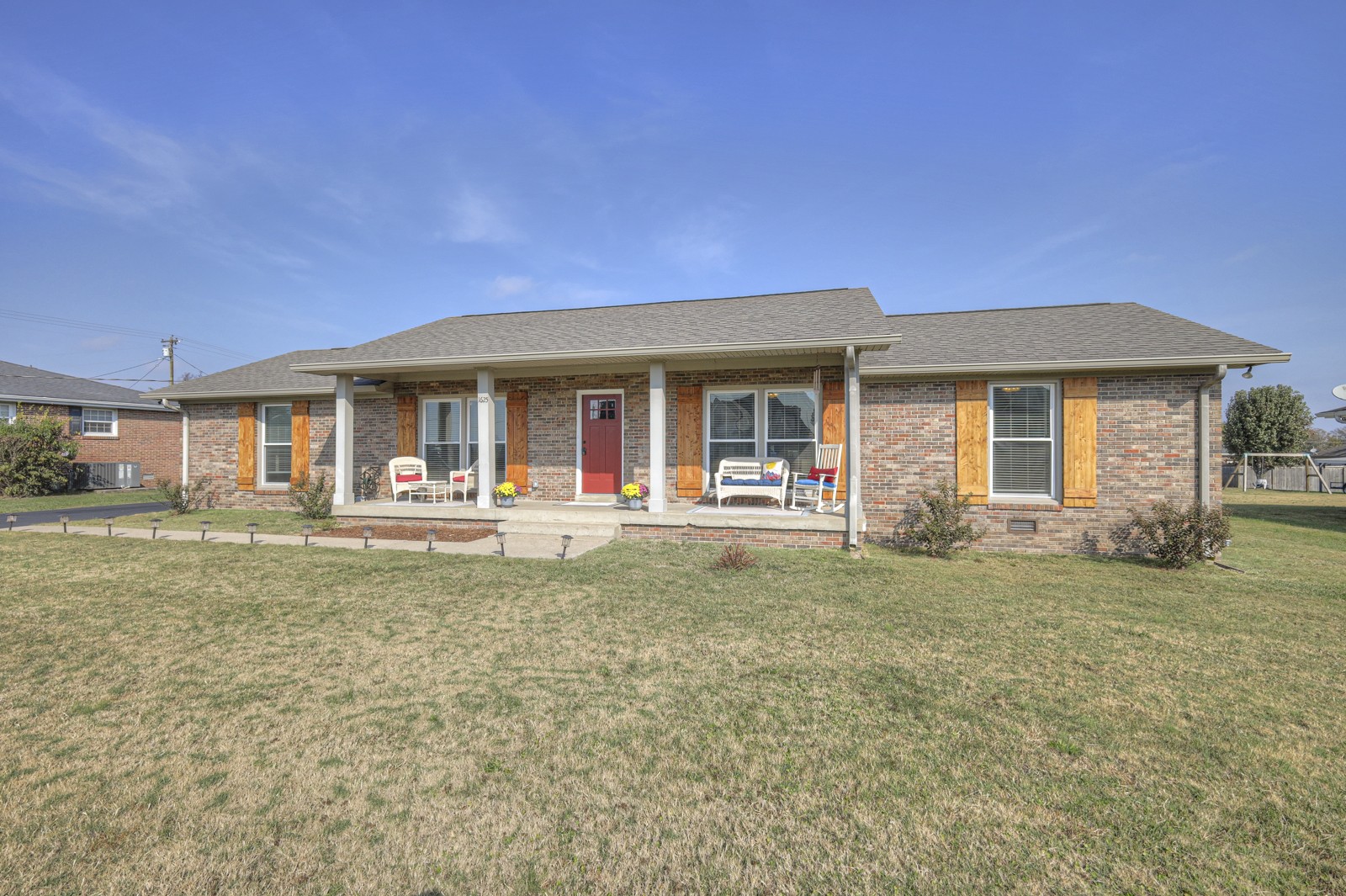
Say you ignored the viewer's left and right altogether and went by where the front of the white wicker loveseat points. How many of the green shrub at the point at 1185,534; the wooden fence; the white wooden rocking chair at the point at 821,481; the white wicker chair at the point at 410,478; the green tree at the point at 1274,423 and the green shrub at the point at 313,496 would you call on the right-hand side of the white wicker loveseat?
2

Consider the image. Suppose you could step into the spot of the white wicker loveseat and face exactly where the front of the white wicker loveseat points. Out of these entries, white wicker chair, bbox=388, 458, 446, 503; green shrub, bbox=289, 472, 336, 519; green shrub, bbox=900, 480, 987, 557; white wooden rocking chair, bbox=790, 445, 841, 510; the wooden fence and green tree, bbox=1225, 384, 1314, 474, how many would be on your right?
2

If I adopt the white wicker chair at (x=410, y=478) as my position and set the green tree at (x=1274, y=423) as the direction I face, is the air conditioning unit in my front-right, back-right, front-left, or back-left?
back-left

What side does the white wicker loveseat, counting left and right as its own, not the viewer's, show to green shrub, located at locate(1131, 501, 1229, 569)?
left

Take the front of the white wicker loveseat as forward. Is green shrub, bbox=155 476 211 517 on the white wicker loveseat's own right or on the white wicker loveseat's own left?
on the white wicker loveseat's own right

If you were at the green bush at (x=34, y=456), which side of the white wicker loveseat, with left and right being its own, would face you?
right

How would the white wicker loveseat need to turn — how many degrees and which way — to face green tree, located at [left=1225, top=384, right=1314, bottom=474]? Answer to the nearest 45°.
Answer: approximately 135° to its left

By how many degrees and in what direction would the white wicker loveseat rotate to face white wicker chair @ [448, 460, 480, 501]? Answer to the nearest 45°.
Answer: approximately 90° to its right

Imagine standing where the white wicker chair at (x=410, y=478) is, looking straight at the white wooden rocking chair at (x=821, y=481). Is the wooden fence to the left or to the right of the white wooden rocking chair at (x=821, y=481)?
left

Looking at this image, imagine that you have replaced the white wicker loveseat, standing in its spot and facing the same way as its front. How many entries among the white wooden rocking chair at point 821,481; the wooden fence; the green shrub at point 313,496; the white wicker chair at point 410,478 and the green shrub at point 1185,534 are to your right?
2

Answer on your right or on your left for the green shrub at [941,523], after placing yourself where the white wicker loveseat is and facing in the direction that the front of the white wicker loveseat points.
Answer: on your left

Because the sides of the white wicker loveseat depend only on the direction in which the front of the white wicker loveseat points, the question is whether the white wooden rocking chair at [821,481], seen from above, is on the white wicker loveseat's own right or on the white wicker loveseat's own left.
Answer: on the white wicker loveseat's own left

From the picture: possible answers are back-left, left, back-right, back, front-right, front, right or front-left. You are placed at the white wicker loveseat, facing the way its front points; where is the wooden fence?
back-left

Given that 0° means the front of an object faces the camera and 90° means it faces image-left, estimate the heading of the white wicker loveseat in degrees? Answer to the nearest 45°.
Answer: approximately 0°
